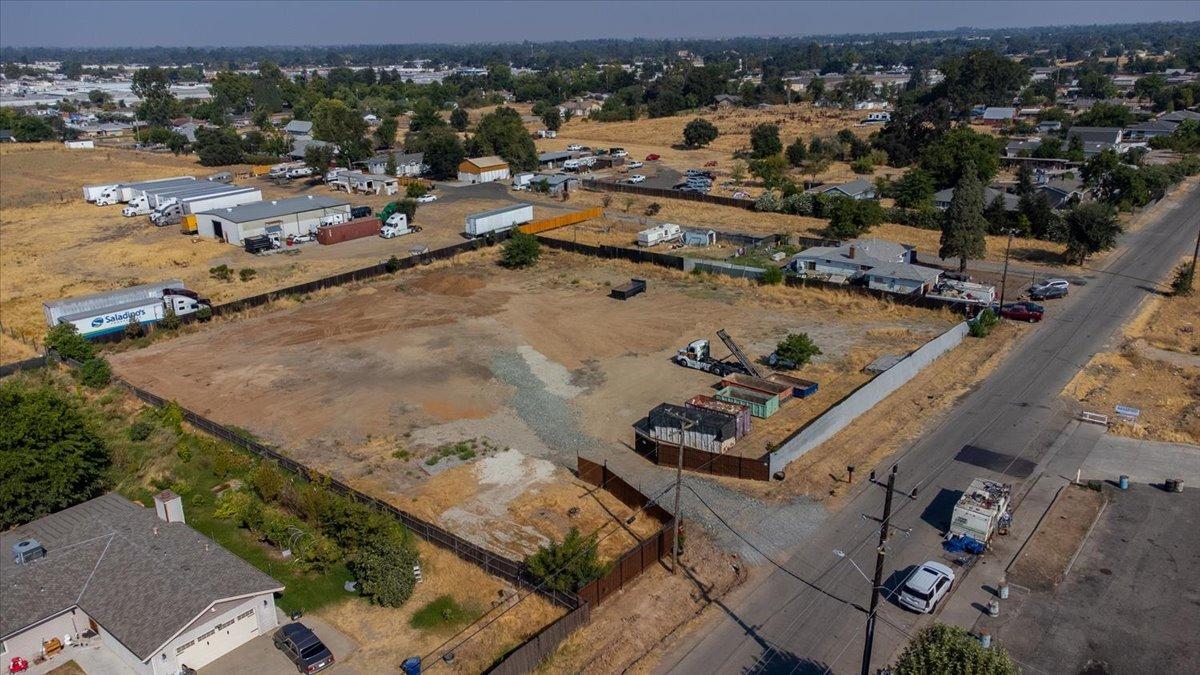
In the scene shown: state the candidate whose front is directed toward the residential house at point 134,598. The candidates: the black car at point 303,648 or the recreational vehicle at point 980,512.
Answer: the black car

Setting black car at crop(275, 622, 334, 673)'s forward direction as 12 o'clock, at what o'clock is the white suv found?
The white suv is roughly at 5 o'clock from the black car.

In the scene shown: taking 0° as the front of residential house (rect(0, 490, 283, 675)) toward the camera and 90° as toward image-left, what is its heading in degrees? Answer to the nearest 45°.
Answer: approximately 315°

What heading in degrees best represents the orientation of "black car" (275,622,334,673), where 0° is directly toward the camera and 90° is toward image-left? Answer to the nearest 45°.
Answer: approximately 135°

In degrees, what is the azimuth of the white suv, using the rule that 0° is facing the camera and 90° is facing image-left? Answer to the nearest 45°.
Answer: approximately 225°
